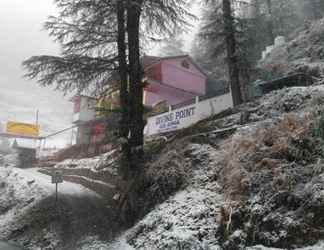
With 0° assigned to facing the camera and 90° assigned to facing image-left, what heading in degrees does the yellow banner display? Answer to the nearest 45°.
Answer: approximately 0°

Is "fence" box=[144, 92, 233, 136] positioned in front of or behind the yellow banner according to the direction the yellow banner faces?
in front

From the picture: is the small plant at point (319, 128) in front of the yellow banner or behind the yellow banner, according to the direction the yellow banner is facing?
in front

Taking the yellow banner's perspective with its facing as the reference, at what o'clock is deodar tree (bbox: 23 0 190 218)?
The deodar tree is roughly at 12 o'clock from the yellow banner.
